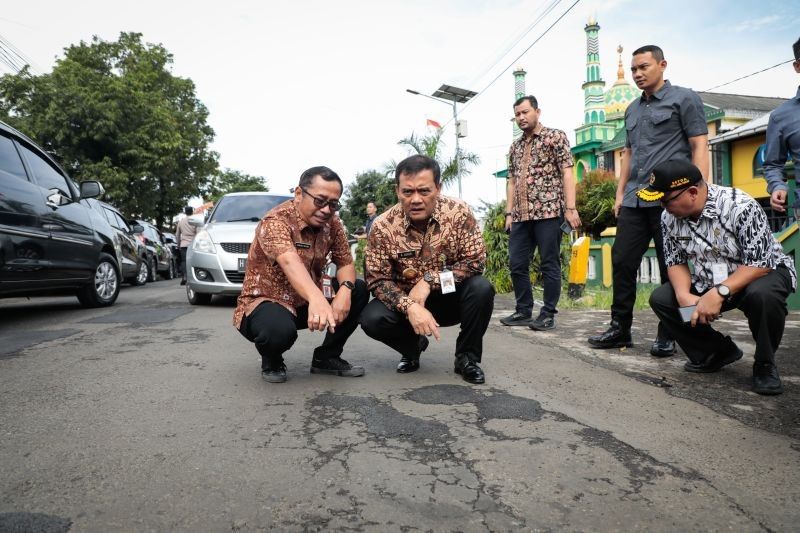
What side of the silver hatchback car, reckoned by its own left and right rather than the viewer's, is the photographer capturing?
front

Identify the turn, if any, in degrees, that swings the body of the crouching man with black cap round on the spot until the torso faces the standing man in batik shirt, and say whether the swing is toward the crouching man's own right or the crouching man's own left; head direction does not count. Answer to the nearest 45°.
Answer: approximately 90° to the crouching man's own right

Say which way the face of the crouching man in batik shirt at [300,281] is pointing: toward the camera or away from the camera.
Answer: toward the camera

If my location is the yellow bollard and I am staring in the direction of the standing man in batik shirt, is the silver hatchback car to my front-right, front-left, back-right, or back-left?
front-right

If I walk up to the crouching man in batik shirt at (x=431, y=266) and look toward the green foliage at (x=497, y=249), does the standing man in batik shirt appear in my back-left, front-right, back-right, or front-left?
front-right

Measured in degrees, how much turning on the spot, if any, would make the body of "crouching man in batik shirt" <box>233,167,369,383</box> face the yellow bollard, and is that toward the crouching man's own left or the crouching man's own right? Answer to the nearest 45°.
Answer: approximately 90° to the crouching man's own left

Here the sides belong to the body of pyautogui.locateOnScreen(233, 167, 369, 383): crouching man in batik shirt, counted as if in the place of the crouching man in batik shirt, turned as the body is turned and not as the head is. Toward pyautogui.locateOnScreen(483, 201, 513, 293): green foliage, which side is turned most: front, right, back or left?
left

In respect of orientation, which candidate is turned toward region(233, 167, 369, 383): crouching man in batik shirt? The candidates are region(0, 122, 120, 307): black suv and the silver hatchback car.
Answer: the silver hatchback car

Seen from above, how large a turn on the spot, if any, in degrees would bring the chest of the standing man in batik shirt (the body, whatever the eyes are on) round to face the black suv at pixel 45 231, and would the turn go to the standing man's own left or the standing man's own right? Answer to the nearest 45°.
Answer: approximately 45° to the standing man's own right

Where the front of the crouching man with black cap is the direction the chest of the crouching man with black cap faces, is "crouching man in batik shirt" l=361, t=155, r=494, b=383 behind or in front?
in front

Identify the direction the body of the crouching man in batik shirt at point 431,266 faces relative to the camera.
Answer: toward the camera
